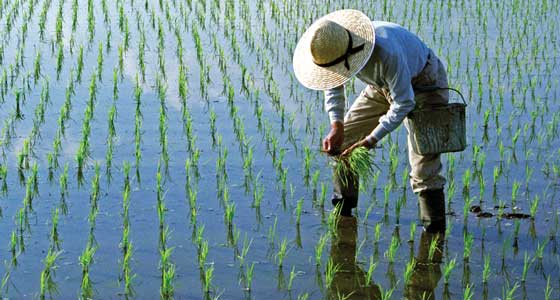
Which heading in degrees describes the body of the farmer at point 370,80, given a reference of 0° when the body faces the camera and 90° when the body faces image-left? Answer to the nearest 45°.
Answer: approximately 45°
